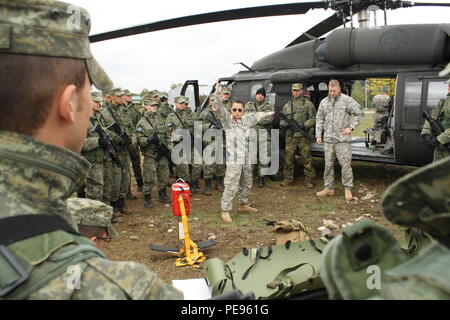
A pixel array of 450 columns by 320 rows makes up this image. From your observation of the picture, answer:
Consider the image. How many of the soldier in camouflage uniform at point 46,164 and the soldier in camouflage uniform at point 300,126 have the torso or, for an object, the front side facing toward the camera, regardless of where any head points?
1

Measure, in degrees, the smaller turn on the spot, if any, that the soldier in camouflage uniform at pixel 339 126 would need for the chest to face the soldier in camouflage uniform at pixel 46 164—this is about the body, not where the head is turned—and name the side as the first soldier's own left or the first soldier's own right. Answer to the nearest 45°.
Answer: approximately 45° to the first soldier's own left

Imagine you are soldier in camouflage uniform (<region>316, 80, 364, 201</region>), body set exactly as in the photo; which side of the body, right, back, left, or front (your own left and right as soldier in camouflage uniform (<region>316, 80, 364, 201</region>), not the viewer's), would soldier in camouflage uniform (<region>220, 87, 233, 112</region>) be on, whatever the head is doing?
right

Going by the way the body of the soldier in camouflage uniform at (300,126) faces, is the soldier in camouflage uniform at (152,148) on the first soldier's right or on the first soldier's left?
on the first soldier's right

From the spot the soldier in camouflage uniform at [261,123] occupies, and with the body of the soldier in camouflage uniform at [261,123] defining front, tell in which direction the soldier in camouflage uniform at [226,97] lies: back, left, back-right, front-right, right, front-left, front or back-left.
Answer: back-right

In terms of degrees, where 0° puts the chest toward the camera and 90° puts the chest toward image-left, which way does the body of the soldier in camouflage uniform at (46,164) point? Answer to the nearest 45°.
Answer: approximately 225°

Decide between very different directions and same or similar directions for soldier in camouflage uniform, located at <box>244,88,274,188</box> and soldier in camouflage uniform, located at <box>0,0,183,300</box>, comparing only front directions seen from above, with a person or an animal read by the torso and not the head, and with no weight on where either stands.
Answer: very different directions

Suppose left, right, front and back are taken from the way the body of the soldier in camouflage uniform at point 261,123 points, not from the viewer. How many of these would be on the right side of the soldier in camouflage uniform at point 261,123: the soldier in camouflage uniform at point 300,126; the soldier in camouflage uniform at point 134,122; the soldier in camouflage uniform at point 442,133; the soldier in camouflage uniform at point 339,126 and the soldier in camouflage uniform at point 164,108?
2

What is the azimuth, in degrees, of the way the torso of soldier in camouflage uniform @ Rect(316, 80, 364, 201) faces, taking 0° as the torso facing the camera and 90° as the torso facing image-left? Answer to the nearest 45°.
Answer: approximately 45°

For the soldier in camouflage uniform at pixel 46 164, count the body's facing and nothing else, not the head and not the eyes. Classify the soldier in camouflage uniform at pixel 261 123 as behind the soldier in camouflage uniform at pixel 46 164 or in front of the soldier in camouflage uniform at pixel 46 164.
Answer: in front

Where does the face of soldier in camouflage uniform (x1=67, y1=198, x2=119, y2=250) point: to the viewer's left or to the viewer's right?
to the viewer's right

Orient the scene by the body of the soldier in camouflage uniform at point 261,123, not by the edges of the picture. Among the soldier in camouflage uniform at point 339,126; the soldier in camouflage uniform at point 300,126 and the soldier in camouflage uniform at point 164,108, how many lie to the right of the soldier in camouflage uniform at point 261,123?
1

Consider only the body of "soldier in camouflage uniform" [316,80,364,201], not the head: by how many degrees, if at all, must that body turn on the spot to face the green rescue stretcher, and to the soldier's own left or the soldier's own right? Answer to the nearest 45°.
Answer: approximately 45° to the soldier's own left

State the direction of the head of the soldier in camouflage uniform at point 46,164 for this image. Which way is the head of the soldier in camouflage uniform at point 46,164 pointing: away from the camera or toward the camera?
away from the camera
